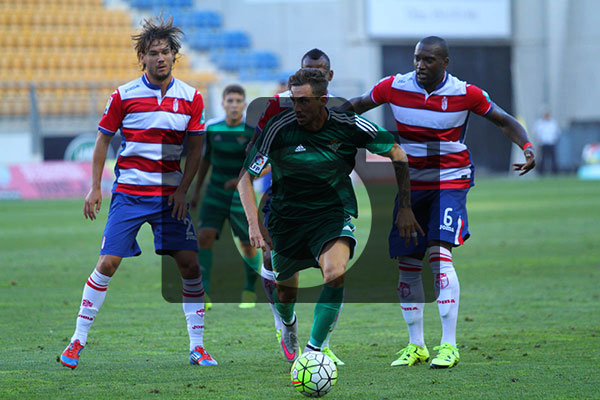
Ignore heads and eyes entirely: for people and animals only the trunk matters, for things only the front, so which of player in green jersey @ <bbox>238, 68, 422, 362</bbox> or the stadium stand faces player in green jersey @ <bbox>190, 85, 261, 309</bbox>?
the stadium stand

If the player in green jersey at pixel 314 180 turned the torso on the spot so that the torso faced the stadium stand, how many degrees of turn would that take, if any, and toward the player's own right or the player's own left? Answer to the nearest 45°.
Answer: approximately 180°

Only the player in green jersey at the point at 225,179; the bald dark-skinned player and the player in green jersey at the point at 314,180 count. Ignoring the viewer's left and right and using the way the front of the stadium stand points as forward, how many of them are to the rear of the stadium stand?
0

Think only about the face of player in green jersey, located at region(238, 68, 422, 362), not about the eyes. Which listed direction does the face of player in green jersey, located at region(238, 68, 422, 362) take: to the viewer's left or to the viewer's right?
to the viewer's left

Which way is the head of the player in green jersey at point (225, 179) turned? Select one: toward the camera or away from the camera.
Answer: toward the camera

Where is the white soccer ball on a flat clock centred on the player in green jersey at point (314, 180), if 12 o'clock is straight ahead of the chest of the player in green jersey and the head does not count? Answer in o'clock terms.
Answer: The white soccer ball is roughly at 12 o'clock from the player in green jersey.

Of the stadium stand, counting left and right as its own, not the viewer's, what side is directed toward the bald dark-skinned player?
front

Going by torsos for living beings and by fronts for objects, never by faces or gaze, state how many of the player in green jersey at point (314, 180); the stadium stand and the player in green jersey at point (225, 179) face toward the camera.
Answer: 3

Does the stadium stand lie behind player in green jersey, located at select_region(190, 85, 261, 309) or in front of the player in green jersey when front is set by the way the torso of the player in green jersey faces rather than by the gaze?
behind

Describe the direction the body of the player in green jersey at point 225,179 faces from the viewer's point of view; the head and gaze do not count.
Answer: toward the camera

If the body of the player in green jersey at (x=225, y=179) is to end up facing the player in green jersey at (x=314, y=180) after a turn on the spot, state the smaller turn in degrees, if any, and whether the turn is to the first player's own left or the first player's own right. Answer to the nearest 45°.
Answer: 0° — they already face them

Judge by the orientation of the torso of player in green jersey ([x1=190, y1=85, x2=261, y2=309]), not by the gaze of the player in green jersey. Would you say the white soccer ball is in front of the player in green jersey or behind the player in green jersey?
in front

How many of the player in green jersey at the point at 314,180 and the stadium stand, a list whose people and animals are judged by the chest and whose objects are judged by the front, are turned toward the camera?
2

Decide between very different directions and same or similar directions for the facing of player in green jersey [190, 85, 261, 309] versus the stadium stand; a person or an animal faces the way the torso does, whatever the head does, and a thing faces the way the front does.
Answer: same or similar directions

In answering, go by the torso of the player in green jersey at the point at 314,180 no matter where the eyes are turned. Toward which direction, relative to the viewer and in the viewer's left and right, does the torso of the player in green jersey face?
facing the viewer

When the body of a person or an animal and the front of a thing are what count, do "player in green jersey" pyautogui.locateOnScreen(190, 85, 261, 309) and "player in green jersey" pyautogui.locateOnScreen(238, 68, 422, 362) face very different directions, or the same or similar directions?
same or similar directions
